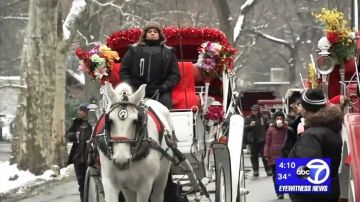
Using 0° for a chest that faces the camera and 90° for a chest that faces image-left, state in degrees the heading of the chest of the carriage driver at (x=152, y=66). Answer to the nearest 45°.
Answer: approximately 0°

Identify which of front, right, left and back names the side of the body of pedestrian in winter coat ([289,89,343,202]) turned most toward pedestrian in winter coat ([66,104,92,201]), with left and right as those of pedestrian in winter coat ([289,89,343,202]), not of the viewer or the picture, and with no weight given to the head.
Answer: front

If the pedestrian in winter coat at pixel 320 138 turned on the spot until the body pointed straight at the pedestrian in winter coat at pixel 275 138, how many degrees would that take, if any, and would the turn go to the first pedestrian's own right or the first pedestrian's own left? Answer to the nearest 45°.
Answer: approximately 45° to the first pedestrian's own right

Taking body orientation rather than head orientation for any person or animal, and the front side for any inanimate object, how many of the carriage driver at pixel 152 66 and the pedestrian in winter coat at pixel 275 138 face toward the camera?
2

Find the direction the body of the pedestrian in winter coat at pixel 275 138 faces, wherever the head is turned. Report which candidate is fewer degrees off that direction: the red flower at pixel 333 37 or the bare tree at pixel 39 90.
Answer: the red flower

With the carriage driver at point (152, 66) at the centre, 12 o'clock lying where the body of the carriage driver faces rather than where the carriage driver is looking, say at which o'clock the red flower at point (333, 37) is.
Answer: The red flower is roughly at 9 o'clock from the carriage driver.

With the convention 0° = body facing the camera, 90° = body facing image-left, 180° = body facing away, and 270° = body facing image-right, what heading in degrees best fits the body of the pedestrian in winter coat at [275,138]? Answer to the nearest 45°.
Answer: approximately 0°
